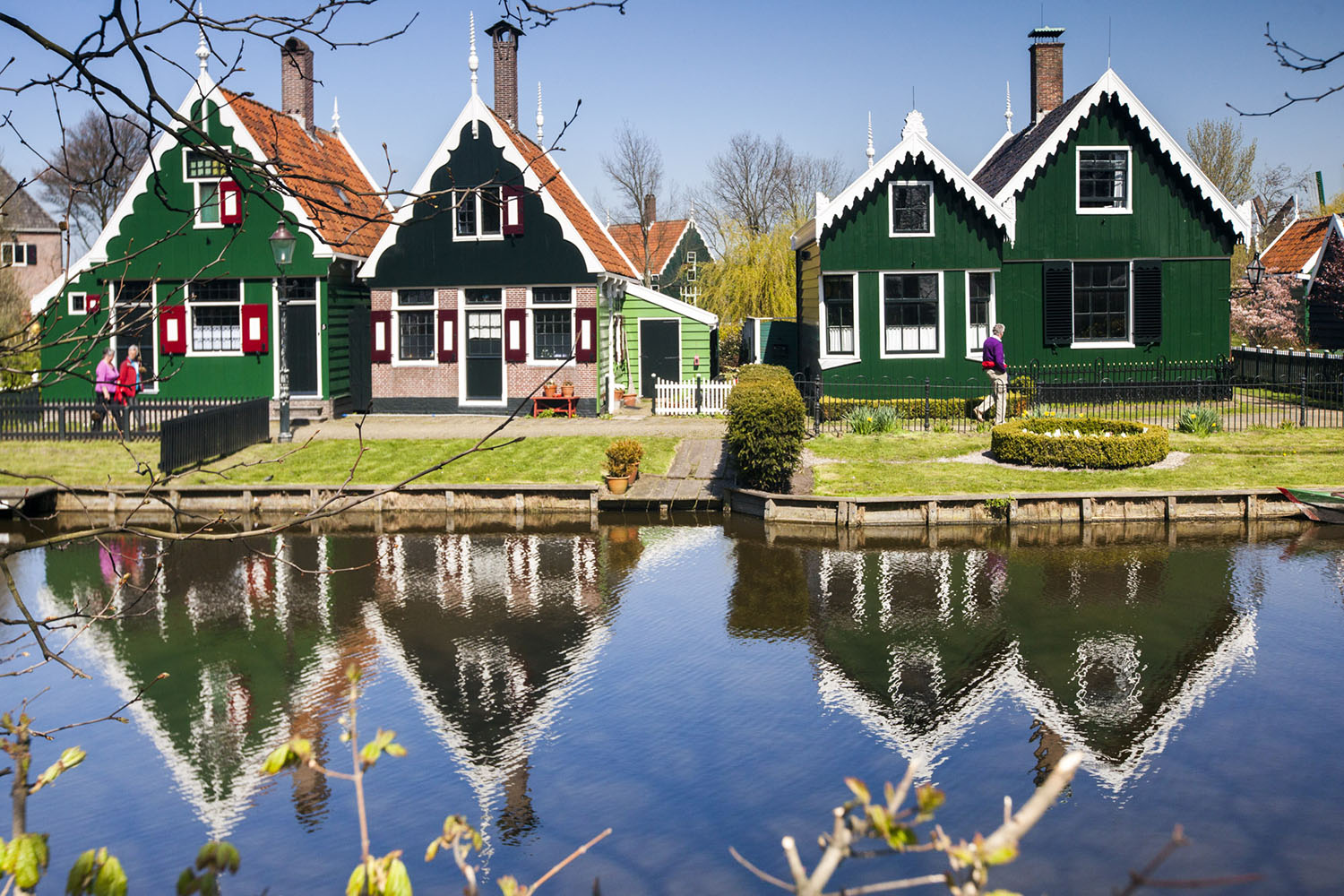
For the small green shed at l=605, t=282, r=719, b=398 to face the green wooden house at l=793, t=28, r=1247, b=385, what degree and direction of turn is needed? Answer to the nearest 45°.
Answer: approximately 45° to its left

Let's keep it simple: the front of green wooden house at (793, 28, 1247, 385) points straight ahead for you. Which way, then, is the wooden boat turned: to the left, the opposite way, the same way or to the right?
to the right

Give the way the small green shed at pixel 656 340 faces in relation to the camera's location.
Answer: facing the viewer

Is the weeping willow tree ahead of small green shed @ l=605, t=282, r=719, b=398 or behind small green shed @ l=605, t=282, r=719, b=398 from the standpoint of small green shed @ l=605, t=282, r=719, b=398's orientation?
behind

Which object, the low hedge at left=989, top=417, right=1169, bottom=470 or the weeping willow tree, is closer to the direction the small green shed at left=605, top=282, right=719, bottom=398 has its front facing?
the low hedge

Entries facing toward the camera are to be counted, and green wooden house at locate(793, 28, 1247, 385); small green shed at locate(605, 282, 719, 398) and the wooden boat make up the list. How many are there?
2

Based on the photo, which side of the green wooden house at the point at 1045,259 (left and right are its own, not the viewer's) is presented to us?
front

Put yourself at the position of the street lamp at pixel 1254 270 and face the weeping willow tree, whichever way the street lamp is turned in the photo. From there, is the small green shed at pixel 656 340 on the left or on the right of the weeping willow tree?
left

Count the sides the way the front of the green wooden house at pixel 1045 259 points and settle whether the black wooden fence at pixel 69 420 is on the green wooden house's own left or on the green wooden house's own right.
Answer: on the green wooden house's own right

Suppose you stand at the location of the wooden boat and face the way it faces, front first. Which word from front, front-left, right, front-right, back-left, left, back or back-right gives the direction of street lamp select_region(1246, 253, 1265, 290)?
right

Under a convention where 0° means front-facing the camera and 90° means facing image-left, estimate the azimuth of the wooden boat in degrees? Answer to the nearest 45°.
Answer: approximately 90°

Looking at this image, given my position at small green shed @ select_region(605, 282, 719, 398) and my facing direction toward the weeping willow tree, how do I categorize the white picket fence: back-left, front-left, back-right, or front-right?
back-right
